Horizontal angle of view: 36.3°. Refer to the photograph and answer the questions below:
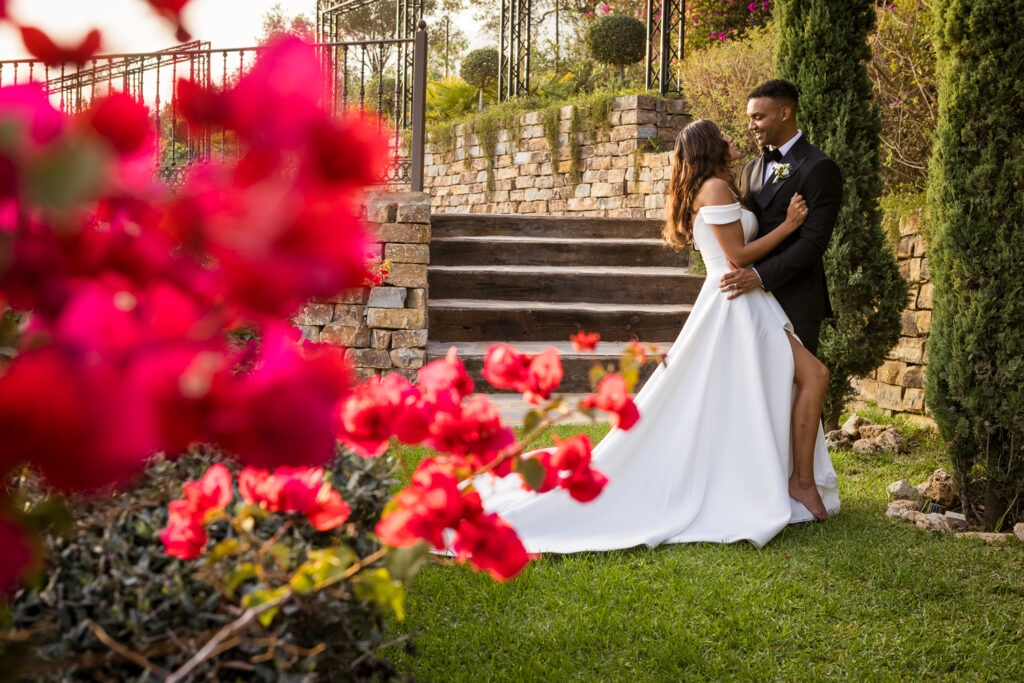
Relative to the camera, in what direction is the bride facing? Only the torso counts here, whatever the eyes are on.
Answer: to the viewer's right

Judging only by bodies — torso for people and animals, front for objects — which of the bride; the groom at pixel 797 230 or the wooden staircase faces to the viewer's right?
the bride

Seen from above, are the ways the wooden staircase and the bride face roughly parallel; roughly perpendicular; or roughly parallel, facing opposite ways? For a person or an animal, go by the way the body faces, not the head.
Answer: roughly perpendicular

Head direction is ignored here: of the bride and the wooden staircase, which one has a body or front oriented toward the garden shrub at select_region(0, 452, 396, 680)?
the wooden staircase

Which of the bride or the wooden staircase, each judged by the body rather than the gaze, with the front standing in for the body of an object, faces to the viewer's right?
the bride

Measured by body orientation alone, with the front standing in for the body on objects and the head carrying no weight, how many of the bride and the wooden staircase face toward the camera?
1

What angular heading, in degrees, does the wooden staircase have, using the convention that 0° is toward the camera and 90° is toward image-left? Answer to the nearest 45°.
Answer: approximately 0°

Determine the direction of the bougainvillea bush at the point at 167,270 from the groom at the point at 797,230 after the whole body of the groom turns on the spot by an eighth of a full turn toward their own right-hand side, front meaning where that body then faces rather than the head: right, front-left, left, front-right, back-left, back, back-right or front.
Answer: left

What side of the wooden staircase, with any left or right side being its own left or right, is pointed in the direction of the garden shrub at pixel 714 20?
back

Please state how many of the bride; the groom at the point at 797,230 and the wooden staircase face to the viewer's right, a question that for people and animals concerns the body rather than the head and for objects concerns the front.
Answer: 1

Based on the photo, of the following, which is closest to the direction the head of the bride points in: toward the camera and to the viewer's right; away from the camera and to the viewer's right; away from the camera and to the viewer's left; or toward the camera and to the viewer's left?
away from the camera and to the viewer's right

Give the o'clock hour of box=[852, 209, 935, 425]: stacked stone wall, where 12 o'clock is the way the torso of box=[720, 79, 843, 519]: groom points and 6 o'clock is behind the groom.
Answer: The stacked stone wall is roughly at 5 o'clock from the groom.

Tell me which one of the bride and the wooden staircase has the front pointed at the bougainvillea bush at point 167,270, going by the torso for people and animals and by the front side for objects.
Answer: the wooden staircase

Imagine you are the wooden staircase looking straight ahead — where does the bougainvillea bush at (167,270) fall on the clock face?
The bougainvillea bush is roughly at 12 o'clock from the wooden staircase.
